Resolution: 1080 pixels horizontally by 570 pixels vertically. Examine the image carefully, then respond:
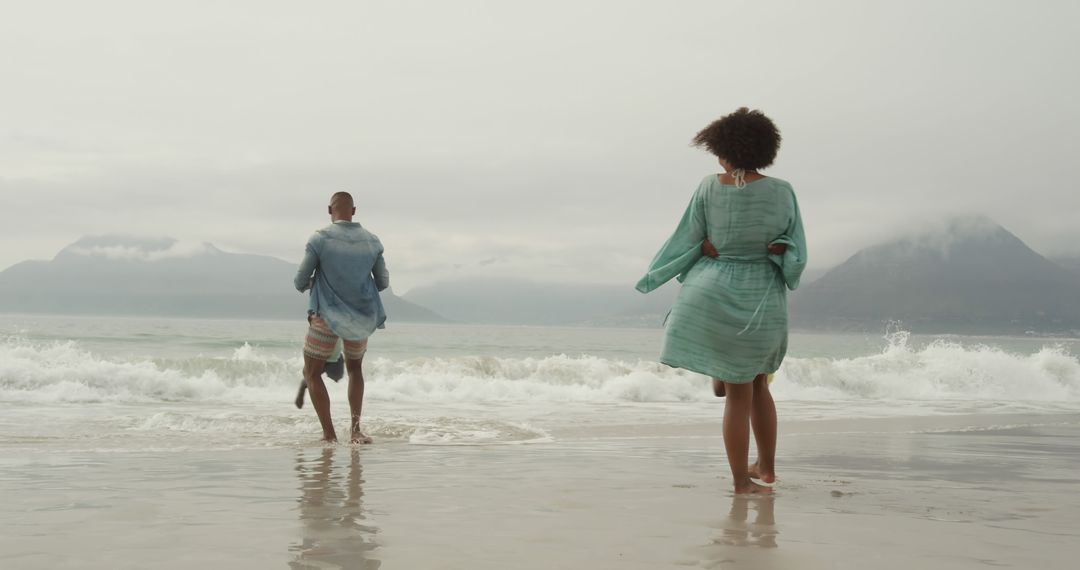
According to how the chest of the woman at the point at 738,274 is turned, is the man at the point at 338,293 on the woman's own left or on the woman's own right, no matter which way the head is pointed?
on the woman's own left

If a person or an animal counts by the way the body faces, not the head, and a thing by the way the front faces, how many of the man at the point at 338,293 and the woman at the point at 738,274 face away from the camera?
2

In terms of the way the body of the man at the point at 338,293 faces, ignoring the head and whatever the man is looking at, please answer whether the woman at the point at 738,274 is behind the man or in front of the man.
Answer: behind

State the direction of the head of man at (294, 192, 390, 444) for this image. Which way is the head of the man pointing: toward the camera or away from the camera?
away from the camera

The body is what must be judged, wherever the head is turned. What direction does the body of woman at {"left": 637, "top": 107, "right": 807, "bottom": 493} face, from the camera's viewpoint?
away from the camera

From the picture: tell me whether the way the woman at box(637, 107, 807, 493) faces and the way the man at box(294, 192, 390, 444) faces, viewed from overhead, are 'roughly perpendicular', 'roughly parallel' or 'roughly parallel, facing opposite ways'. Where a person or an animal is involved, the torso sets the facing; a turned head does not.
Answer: roughly parallel

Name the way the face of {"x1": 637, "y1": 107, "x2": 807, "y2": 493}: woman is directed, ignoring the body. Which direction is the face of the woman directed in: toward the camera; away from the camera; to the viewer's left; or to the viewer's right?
away from the camera

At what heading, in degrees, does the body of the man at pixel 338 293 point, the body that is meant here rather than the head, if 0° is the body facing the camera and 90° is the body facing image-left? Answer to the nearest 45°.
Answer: approximately 180°
